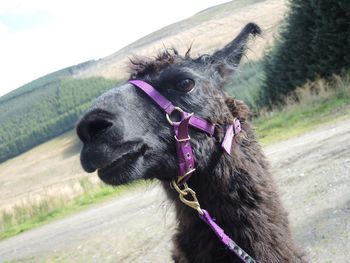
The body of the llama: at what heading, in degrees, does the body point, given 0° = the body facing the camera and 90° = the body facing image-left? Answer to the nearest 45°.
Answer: approximately 45°
